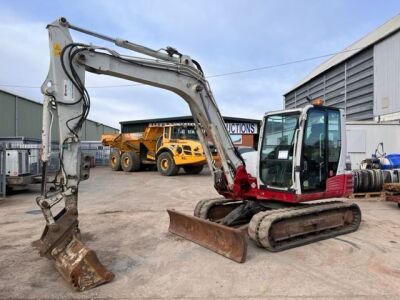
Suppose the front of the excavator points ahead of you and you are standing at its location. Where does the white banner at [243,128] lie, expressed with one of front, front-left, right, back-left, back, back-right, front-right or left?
back-right

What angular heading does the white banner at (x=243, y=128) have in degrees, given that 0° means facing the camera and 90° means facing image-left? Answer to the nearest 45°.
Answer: approximately 0°

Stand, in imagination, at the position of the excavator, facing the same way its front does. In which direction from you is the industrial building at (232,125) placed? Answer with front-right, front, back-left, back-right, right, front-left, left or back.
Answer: back-right

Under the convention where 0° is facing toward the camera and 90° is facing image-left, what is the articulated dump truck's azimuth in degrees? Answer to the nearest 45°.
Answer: approximately 315°

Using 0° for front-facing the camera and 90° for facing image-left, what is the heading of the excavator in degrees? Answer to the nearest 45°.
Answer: approximately 45°
